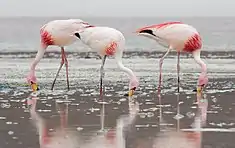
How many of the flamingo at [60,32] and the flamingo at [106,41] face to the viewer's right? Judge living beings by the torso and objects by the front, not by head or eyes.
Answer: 1

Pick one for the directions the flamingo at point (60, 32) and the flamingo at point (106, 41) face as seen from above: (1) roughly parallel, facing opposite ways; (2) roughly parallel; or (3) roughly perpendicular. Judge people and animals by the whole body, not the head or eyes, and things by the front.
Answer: roughly parallel, facing opposite ways

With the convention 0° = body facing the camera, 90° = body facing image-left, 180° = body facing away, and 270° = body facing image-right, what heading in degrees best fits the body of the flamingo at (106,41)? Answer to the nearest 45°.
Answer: approximately 270°

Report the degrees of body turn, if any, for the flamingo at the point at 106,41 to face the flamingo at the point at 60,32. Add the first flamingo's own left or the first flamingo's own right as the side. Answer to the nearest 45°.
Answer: approximately 135° to the first flamingo's own left

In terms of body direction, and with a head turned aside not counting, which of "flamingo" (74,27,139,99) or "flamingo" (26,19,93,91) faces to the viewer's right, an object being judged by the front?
"flamingo" (74,27,139,99)

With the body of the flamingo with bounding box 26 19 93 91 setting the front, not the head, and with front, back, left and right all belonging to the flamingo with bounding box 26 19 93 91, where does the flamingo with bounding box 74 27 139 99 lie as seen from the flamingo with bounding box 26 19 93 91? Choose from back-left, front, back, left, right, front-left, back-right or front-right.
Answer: back-left

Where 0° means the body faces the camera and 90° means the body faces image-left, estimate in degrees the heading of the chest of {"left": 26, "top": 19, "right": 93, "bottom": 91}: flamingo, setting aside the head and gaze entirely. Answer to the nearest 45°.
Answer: approximately 90°
